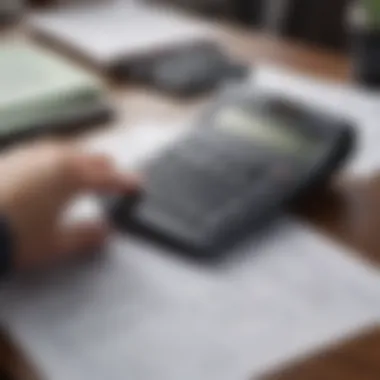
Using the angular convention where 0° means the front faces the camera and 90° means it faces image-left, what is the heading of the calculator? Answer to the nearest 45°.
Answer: approximately 45°

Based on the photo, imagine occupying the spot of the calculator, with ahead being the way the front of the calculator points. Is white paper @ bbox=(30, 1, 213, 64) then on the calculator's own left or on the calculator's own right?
on the calculator's own right
